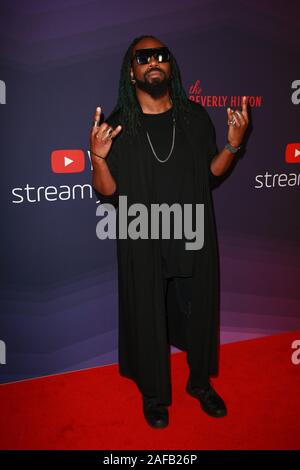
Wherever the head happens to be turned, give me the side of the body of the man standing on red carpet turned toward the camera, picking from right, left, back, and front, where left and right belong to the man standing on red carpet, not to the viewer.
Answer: front
